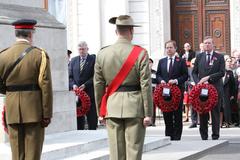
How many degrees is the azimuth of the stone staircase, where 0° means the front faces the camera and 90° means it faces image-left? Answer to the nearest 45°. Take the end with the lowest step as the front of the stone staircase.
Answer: approximately 315°

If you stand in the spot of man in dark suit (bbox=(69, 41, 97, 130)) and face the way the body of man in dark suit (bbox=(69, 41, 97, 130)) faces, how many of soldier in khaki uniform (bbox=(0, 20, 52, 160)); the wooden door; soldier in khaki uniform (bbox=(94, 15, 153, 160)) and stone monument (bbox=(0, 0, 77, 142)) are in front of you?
3

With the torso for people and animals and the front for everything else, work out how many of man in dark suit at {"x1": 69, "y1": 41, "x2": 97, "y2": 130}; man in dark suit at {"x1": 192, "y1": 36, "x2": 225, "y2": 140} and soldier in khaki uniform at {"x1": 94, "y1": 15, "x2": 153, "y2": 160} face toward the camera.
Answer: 2

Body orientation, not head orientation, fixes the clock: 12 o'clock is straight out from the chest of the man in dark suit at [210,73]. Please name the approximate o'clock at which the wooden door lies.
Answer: The wooden door is roughly at 6 o'clock from the man in dark suit.

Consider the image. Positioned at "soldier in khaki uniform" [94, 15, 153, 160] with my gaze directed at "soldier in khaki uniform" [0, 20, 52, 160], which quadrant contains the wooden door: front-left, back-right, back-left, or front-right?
back-right

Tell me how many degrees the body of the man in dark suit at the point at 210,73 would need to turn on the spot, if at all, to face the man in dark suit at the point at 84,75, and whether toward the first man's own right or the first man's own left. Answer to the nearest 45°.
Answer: approximately 90° to the first man's own right

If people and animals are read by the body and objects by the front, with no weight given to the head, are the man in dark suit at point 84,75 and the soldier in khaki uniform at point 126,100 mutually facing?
yes

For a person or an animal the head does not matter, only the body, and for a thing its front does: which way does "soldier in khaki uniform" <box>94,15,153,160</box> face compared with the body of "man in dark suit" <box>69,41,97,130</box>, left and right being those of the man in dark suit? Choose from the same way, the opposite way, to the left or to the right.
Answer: the opposite way

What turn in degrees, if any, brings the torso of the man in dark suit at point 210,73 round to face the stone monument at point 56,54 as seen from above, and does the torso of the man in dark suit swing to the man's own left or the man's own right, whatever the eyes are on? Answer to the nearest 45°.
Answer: approximately 45° to the man's own right

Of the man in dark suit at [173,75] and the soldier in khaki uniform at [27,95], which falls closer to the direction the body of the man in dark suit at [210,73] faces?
the soldier in khaki uniform

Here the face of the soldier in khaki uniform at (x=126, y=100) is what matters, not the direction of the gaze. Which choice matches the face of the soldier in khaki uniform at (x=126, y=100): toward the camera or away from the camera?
away from the camera

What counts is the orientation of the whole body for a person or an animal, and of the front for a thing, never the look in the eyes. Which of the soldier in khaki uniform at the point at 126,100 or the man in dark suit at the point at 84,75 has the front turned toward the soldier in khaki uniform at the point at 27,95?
the man in dark suit

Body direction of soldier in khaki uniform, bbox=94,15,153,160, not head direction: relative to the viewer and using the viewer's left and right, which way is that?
facing away from the viewer
